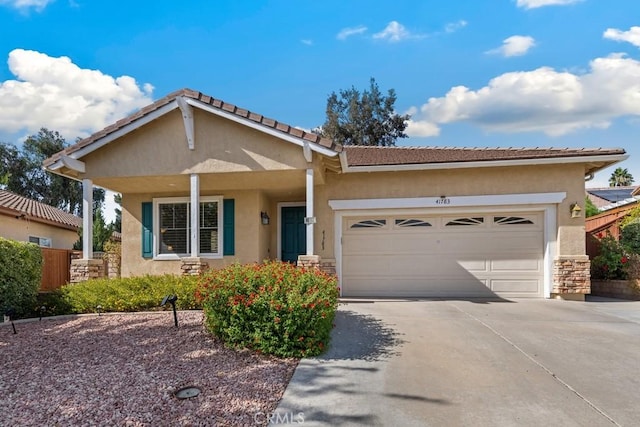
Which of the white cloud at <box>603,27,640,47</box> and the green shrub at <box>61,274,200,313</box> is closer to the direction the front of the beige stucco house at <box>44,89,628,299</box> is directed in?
the green shrub

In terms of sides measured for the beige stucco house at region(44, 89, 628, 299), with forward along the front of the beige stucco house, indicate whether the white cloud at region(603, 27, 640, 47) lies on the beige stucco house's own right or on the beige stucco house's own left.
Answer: on the beige stucco house's own left

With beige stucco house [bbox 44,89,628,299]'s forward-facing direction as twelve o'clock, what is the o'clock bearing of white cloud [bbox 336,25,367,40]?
The white cloud is roughly at 6 o'clock from the beige stucco house.

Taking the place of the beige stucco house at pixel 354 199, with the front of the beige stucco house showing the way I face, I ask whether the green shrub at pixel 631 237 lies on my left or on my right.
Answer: on my left

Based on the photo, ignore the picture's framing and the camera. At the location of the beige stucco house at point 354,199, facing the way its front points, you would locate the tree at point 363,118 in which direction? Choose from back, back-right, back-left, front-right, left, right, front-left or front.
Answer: back

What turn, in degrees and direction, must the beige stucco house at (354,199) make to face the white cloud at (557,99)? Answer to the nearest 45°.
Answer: approximately 135° to its left

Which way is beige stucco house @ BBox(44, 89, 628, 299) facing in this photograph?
toward the camera

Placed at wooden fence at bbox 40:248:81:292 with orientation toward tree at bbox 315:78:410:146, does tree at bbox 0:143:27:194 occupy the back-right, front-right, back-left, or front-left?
front-left

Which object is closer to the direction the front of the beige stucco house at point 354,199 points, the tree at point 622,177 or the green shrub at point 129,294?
the green shrub
